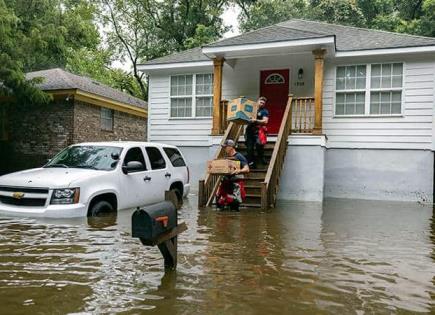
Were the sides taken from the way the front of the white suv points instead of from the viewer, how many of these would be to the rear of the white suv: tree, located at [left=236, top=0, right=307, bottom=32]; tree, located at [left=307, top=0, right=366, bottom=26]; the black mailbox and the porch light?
3

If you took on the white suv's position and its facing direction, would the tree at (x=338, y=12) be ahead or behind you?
behind

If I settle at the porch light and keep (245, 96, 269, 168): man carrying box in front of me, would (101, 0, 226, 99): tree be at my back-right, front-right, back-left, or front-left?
back-right

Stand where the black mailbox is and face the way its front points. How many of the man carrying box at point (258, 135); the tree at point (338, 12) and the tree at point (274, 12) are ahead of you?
0

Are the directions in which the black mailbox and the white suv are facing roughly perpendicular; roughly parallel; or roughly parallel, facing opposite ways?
roughly parallel

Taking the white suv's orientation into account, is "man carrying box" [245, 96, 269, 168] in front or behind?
behind

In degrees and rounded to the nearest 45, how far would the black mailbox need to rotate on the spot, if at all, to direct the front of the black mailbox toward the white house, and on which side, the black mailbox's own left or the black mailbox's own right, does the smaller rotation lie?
approximately 180°

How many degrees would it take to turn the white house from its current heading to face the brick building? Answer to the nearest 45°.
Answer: approximately 90° to its right

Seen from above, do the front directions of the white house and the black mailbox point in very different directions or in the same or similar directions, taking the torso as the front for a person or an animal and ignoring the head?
same or similar directions

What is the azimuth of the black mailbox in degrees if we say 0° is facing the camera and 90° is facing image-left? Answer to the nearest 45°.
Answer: approximately 45°

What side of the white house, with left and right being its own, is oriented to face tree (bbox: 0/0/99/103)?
right

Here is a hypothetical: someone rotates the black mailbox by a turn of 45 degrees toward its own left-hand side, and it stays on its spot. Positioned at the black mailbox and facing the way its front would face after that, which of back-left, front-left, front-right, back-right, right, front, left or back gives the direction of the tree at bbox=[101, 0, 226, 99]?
back

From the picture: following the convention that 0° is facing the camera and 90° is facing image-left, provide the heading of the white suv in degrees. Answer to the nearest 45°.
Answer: approximately 45°

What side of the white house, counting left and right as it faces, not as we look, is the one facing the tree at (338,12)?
back

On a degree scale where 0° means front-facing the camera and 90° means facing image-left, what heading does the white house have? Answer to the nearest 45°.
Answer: approximately 0°
